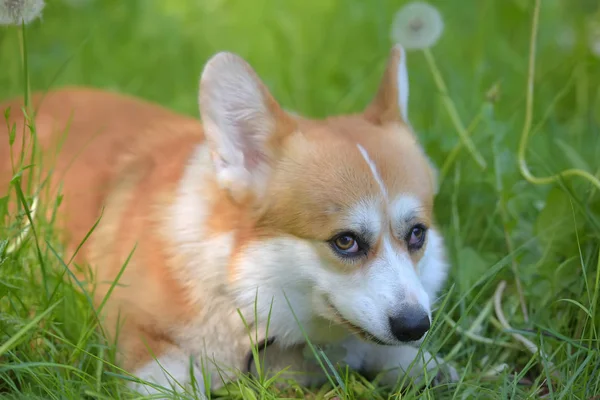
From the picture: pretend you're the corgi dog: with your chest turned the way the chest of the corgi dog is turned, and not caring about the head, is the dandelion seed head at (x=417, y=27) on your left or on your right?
on your left

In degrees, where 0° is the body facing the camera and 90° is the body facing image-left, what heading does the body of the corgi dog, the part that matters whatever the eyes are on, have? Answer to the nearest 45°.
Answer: approximately 315°

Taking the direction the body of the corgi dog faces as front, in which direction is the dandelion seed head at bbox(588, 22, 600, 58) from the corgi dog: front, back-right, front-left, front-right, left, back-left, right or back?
left
